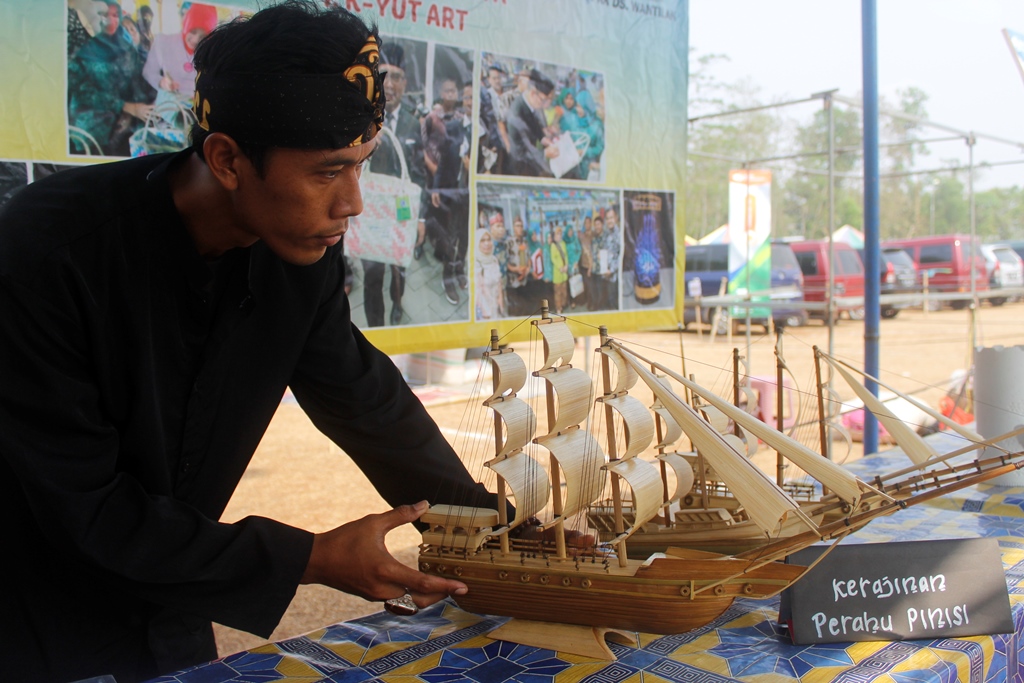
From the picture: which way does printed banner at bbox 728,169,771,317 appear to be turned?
toward the camera

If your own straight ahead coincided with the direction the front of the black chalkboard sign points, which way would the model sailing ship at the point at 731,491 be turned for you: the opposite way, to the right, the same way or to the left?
to the left

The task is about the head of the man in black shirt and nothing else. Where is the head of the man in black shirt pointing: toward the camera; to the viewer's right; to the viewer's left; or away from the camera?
to the viewer's right

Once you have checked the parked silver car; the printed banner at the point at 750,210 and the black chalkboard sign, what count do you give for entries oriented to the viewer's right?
0

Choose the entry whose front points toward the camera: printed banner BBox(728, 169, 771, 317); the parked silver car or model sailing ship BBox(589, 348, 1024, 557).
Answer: the printed banner

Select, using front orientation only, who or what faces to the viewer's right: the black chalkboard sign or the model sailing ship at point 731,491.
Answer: the model sailing ship

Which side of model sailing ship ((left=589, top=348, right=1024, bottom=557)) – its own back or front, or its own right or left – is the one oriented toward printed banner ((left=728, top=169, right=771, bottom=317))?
left

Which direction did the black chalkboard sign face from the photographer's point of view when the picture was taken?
facing the viewer

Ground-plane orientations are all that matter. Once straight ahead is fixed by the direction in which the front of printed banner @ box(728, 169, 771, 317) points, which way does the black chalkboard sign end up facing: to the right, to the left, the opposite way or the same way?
the same way

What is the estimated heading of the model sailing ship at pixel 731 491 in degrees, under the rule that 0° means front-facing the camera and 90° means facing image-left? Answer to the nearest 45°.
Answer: approximately 270°
